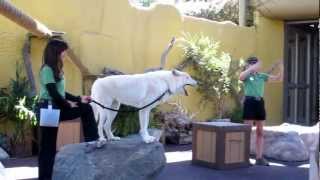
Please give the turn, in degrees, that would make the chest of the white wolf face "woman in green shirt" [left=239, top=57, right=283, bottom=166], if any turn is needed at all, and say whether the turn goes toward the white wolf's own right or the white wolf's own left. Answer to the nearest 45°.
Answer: approximately 45° to the white wolf's own left

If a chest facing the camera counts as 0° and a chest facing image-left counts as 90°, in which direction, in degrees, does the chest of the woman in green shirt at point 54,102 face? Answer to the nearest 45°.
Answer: approximately 270°

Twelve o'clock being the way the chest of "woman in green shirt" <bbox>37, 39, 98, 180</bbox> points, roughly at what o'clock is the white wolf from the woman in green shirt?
The white wolf is roughly at 12 o'clock from the woman in green shirt.

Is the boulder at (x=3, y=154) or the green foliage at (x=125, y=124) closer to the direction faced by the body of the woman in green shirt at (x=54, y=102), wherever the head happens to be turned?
the green foliage

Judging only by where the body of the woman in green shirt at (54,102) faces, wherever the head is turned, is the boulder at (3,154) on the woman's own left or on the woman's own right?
on the woman's own left

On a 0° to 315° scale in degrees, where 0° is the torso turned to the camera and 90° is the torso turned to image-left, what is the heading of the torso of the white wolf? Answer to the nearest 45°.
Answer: approximately 270°

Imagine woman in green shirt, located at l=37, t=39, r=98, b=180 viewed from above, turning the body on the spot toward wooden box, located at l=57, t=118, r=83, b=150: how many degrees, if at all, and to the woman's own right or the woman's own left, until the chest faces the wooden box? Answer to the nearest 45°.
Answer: approximately 90° to the woman's own left

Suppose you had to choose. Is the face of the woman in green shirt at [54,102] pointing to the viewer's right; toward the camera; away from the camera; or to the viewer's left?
to the viewer's right

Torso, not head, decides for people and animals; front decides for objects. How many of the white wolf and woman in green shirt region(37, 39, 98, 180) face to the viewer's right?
2
